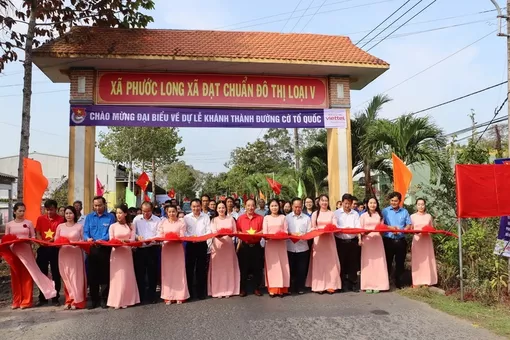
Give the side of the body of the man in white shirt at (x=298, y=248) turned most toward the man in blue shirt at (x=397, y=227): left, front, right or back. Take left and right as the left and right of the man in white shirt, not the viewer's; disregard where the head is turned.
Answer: left

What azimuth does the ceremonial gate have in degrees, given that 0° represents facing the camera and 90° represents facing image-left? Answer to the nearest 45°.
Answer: approximately 0°

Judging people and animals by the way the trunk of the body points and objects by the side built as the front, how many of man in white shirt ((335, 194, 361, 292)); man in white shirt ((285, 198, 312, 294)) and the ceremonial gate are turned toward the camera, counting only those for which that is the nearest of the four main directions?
3

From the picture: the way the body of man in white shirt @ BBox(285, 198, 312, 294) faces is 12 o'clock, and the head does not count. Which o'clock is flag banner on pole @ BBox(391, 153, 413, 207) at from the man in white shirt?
The flag banner on pole is roughly at 8 o'clock from the man in white shirt.

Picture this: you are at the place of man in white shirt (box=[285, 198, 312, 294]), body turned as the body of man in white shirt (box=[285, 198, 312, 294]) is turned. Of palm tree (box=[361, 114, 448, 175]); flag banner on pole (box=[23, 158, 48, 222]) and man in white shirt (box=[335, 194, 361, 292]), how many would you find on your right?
1

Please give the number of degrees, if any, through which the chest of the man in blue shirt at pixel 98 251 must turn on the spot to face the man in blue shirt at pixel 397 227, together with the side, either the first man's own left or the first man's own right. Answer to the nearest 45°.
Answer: approximately 90° to the first man's own left

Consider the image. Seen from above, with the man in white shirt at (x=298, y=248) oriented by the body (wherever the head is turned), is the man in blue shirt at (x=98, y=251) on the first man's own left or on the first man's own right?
on the first man's own right
